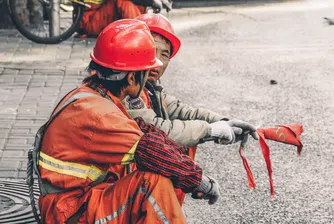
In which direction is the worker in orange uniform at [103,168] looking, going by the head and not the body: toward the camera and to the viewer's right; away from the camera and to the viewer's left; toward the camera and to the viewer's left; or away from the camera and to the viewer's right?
away from the camera and to the viewer's right

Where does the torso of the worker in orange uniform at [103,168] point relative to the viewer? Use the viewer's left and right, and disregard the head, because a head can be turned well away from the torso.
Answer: facing to the right of the viewer

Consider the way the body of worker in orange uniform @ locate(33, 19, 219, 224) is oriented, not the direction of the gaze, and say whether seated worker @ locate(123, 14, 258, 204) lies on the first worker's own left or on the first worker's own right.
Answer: on the first worker's own left

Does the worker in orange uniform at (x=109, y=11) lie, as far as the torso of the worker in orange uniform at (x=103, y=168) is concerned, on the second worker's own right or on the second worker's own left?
on the second worker's own left

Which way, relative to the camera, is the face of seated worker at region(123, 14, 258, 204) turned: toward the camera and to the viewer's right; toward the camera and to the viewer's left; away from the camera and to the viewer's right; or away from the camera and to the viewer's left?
toward the camera and to the viewer's left
